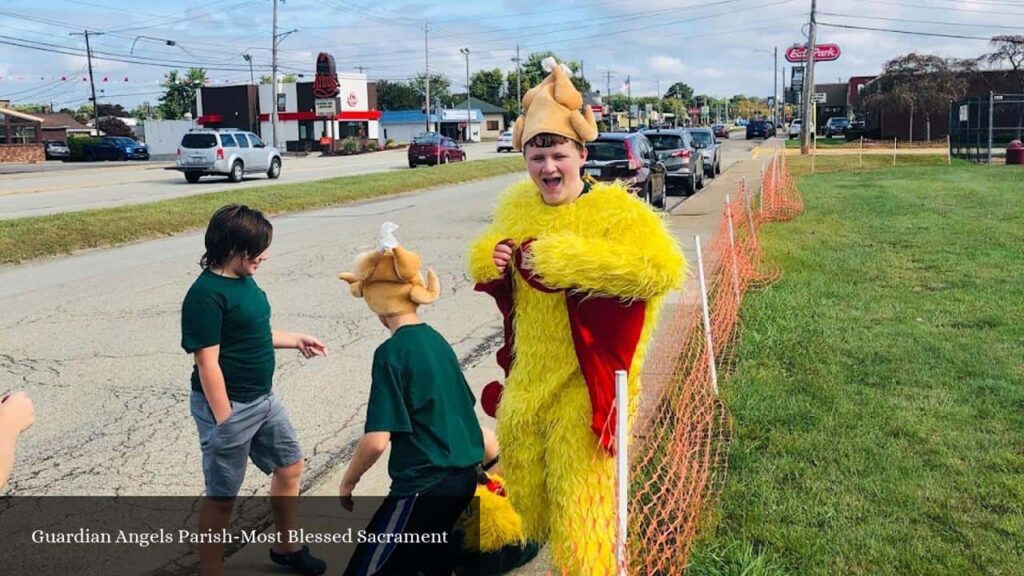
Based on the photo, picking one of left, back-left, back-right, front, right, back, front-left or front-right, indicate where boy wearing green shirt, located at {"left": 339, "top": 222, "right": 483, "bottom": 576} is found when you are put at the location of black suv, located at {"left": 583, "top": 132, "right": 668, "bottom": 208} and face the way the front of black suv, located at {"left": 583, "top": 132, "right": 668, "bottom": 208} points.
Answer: back-right

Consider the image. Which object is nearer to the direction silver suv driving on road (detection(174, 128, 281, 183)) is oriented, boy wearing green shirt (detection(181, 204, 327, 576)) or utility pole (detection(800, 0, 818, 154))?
the utility pole

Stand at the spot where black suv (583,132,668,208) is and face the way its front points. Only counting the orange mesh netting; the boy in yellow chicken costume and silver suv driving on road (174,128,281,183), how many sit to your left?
1

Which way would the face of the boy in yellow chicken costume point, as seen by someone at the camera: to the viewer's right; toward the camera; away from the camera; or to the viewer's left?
toward the camera

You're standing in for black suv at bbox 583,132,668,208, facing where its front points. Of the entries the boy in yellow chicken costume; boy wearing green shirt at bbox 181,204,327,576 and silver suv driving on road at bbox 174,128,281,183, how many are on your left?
1

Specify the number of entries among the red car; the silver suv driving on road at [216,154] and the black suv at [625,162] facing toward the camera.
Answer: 0

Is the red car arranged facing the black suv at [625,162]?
no

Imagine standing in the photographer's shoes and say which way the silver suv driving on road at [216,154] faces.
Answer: facing away from the viewer and to the right of the viewer

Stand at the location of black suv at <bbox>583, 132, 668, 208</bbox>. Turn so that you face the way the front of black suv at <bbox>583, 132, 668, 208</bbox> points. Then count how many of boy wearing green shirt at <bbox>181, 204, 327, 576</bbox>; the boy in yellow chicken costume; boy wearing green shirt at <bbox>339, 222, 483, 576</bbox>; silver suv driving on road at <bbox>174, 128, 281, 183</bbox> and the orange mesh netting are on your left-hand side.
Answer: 1

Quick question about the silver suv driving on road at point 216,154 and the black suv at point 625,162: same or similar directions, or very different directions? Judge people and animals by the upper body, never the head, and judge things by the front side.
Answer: same or similar directions

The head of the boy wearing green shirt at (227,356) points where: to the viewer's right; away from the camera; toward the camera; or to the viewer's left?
to the viewer's right

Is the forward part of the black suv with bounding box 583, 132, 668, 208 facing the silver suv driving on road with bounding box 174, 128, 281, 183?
no
